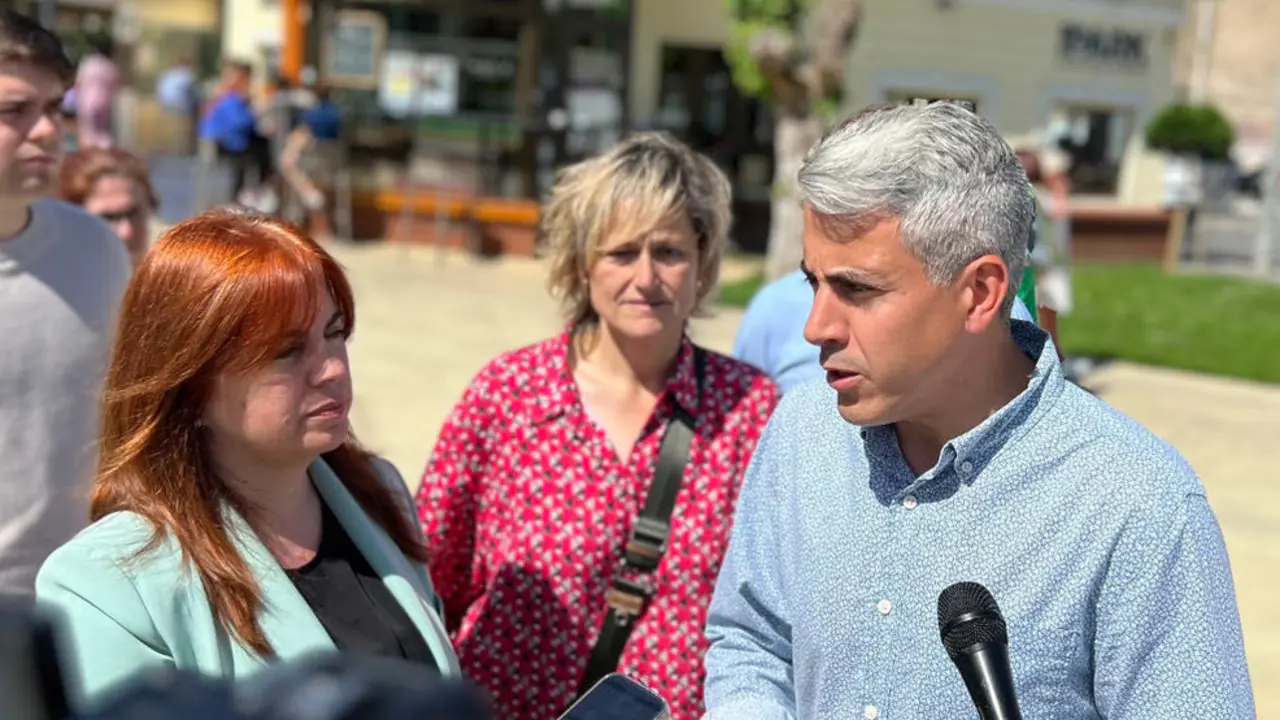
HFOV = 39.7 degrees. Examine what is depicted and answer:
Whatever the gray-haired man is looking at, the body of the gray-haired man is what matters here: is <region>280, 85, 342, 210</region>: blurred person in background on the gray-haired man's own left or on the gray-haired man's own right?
on the gray-haired man's own right

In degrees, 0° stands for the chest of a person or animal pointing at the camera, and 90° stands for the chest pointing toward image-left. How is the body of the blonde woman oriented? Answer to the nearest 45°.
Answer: approximately 0°

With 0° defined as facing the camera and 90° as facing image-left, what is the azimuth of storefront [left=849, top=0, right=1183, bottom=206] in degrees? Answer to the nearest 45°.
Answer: approximately 0°

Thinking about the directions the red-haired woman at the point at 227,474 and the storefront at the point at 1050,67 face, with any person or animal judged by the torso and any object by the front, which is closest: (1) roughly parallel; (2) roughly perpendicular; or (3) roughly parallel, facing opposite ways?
roughly perpendicular
